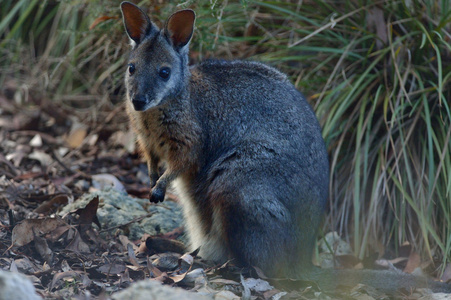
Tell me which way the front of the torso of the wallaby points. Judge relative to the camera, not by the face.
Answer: to the viewer's left

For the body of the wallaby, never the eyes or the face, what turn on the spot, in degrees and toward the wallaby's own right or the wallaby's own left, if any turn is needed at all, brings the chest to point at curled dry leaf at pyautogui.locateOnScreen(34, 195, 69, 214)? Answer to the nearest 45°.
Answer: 0° — it already faces it
